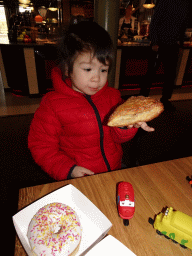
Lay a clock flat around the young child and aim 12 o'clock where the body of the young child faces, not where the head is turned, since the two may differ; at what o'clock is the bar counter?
The bar counter is roughly at 7 o'clock from the young child.

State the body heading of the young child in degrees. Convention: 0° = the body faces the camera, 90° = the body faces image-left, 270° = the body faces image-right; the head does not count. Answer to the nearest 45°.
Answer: approximately 315°

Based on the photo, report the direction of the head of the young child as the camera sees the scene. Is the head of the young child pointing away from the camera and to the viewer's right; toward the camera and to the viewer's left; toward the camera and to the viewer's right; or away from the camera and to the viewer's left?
toward the camera and to the viewer's right

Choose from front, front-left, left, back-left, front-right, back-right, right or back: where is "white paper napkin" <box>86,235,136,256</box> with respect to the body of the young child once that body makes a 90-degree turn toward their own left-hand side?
back-right
